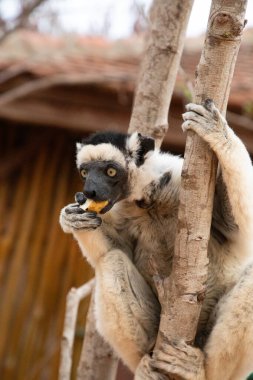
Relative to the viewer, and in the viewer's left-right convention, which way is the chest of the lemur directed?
facing the viewer and to the left of the viewer

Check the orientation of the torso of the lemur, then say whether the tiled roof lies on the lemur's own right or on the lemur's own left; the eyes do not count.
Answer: on the lemur's own right

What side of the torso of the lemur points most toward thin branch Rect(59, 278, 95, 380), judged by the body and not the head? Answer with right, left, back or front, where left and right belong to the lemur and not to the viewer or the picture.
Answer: right
